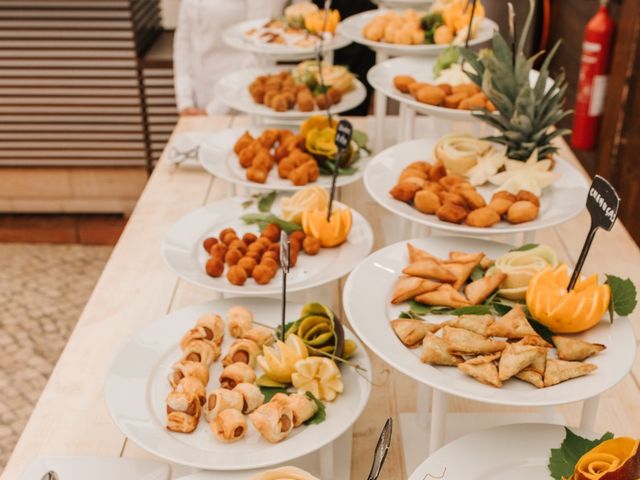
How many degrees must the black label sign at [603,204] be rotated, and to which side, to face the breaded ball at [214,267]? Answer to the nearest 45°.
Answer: approximately 45° to its right

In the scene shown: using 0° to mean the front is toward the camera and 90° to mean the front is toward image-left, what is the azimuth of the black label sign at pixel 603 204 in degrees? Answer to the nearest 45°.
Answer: approximately 45°

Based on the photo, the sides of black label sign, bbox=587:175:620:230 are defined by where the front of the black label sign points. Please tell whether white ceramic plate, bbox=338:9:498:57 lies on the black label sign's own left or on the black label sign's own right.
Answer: on the black label sign's own right

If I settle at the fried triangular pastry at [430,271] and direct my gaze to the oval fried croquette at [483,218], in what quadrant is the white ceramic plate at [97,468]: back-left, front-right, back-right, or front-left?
back-left

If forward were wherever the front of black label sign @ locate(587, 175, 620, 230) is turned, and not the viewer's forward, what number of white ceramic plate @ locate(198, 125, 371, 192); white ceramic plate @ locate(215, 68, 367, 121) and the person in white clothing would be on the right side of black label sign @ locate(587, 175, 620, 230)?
3

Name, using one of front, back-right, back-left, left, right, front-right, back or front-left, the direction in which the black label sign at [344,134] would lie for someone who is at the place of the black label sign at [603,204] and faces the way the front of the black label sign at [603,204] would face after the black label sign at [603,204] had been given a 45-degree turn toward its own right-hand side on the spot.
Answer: front-right
